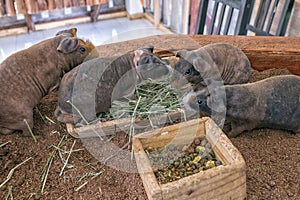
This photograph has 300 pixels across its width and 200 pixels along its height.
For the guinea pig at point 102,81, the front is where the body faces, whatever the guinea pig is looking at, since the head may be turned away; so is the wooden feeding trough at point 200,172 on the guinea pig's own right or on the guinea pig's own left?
on the guinea pig's own right

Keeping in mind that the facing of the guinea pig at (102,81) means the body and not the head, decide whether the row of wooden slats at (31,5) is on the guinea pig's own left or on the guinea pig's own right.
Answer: on the guinea pig's own left

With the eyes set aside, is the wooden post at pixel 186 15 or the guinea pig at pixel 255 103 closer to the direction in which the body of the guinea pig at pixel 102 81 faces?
the guinea pig

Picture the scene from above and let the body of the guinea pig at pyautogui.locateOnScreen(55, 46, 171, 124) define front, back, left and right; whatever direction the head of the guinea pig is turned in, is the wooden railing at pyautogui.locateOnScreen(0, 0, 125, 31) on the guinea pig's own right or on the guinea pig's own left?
on the guinea pig's own left

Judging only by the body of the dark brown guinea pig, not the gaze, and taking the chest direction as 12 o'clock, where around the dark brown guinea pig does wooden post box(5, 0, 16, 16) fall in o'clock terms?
The wooden post is roughly at 9 o'clock from the dark brown guinea pig.

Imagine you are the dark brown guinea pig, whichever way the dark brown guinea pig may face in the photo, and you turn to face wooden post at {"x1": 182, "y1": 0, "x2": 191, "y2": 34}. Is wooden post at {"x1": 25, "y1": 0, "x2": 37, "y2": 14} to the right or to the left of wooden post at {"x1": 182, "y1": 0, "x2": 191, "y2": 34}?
left

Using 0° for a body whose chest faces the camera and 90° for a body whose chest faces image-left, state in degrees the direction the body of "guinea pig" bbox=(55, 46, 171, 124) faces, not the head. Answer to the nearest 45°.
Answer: approximately 270°

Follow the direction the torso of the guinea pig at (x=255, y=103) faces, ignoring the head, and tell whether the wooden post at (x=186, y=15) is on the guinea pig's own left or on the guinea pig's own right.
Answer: on the guinea pig's own right

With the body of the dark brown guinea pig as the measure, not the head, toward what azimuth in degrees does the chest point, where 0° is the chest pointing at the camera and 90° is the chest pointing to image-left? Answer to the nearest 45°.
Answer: approximately 270°

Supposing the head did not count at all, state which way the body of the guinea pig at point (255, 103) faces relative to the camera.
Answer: to the viewer's left

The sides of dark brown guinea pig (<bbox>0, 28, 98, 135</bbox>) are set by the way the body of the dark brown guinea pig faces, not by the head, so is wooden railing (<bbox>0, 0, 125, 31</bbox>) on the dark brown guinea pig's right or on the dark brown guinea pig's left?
on the dark brown guinea pig's left
